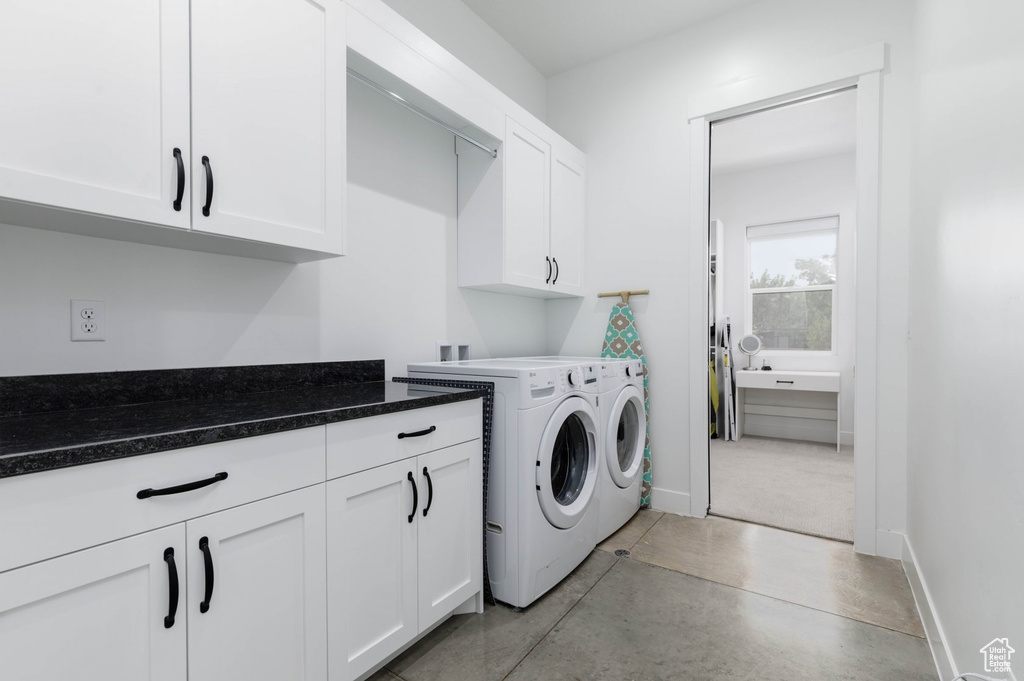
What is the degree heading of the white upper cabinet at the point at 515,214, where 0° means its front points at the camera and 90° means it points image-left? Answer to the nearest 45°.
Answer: approximately 315°

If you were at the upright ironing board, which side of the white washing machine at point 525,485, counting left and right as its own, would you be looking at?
left

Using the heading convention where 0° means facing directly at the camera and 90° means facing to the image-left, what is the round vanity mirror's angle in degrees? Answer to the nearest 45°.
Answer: approximately 0°

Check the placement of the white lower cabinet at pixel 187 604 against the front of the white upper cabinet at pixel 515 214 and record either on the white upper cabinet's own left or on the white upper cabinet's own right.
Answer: on the white upper cabinet's own right

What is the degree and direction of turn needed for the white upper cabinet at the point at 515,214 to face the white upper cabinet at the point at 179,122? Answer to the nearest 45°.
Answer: approximately 90° to its right

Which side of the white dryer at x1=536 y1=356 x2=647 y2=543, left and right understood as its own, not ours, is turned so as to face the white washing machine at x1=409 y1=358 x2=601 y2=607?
right

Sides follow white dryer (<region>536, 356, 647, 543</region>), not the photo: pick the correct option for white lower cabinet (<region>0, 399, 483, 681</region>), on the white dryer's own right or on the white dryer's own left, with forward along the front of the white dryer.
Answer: on the white dryer's own right

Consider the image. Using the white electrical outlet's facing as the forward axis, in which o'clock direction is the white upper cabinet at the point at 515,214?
The white upper cabinet is roughly at 9 o'clock from the white electrical outlet.

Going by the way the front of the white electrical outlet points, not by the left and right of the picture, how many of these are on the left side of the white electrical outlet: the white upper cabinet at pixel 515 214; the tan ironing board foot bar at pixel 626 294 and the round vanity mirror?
3
